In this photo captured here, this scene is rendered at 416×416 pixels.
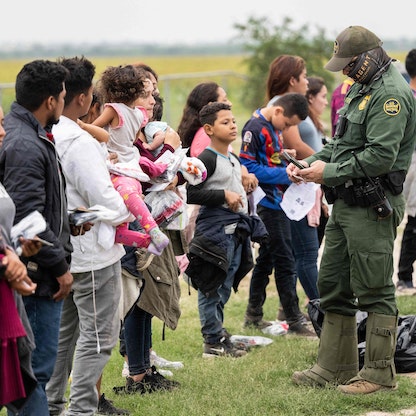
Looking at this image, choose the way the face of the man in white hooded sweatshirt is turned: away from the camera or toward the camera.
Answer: away from the camera

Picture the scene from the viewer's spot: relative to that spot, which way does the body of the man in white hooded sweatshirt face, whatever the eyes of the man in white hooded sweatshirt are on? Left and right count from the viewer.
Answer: facing away from the viewer and to the right of the viewer

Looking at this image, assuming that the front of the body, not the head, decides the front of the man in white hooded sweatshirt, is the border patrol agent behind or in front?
in front
